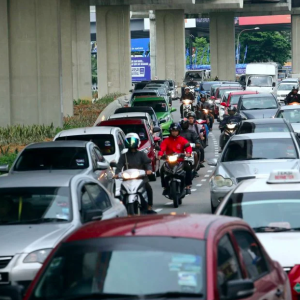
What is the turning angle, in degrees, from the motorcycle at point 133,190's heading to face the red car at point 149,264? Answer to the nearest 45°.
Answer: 0° — it already faces it

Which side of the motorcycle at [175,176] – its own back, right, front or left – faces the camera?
front

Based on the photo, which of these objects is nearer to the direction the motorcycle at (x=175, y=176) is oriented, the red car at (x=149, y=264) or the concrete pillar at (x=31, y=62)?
the red car

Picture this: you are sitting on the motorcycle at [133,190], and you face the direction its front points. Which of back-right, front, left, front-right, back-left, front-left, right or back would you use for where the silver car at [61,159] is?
back-right

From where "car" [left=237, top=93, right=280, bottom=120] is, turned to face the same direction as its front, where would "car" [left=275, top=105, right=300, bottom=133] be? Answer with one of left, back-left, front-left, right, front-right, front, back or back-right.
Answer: front

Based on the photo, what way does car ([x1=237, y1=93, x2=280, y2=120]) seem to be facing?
toward the camera

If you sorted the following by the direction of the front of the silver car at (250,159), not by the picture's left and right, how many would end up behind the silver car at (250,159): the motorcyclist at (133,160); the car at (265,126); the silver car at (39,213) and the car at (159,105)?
2

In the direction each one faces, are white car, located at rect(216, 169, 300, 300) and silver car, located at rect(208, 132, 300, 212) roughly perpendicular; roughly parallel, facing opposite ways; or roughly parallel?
roughly parallel

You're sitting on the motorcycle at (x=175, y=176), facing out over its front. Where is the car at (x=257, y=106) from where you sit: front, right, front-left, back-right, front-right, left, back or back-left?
back

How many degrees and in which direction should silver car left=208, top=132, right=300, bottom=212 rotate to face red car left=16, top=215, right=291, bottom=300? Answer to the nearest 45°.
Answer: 0° — it already faces it

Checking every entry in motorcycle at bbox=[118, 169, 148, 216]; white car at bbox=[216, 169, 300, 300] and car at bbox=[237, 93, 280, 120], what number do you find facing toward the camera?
3

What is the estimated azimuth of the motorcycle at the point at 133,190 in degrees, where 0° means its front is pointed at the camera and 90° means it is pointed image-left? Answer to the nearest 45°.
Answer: approximately 0°

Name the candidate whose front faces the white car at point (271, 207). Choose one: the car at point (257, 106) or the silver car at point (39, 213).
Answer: the car

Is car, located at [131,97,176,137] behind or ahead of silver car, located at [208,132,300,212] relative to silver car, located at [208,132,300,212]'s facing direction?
behind

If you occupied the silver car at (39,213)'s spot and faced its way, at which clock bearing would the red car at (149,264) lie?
The red car is roughly at 10 o'clock from the silver car.

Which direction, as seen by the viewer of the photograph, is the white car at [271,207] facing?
facing the viewer

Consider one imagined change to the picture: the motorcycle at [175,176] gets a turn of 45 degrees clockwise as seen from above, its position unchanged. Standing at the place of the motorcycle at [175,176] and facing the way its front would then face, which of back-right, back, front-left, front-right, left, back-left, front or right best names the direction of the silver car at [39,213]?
front-left

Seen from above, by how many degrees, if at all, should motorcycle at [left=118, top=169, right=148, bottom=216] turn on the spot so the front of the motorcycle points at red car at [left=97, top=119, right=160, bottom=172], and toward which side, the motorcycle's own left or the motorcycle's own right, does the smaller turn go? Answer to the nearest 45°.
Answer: approximately 180°

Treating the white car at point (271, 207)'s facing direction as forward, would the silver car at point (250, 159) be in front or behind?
behind

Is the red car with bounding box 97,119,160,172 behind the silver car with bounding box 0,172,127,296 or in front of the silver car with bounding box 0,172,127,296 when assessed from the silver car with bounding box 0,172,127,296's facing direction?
behind
